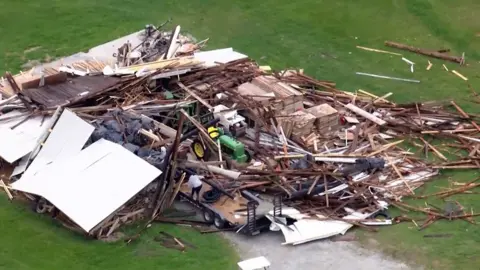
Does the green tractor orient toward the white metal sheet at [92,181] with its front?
no

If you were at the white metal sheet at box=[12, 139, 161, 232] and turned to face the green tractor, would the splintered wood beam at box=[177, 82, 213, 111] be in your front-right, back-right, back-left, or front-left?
front-left

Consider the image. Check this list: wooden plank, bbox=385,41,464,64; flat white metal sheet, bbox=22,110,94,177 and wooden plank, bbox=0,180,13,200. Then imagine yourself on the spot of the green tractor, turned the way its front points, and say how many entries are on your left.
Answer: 1

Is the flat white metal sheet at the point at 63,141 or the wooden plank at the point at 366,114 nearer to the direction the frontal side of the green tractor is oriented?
the wooden plank

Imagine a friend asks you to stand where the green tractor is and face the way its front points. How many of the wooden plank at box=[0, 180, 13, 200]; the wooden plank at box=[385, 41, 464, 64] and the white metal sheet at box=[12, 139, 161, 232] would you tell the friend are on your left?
1

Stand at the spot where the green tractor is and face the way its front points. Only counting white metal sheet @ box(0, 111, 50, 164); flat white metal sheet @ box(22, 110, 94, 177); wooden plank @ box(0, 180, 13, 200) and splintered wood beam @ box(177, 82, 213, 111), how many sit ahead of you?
0

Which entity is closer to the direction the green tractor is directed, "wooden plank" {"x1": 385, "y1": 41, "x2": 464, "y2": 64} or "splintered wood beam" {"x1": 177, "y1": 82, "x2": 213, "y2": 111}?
the wooden plank

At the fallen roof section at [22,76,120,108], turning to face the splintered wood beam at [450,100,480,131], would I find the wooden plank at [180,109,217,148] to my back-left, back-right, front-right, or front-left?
front-right

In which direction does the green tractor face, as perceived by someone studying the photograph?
facing the viewer and to the right of the viewer

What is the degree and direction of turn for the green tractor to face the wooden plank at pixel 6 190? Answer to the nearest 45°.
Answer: approximately 135° to its right

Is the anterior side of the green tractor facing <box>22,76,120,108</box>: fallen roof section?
no

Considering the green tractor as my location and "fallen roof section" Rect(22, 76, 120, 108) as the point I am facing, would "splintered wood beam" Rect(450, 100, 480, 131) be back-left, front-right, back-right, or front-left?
back-right

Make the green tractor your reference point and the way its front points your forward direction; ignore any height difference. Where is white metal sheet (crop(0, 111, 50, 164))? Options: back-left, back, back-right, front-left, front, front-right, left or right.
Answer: back-right

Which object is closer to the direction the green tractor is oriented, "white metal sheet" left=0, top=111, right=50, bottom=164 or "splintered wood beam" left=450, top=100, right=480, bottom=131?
the splintered wood beam

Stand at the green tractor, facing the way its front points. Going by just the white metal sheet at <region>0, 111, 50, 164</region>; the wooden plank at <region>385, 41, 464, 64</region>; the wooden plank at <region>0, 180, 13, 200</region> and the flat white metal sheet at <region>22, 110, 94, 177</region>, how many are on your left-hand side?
1

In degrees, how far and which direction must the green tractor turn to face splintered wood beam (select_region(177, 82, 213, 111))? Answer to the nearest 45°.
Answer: approximately 135° to its left

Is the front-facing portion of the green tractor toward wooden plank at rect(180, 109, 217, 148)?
no

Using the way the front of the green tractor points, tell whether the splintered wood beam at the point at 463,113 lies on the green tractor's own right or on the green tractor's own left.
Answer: on the green tractor's own left

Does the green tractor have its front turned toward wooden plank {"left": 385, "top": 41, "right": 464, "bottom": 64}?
no
